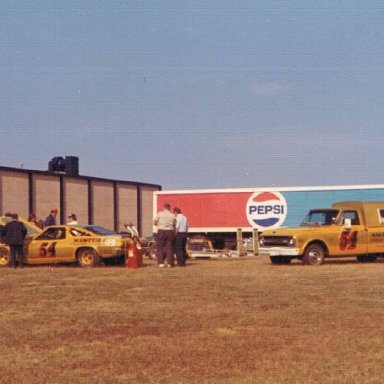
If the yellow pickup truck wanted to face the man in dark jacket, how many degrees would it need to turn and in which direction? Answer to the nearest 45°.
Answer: approximately 45° to its right

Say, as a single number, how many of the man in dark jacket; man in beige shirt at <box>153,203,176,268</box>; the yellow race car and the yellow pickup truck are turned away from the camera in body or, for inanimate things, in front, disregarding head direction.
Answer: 2

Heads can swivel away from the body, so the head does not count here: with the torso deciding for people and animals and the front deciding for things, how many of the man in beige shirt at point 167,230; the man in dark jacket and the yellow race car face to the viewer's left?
1

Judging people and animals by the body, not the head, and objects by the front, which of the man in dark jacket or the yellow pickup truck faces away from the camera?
the man in dark jacket

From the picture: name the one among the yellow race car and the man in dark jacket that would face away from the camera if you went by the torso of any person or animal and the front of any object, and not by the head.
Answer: the man in dark jacket

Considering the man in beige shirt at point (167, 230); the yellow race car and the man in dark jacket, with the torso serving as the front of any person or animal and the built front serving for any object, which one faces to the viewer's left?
the yellow race car

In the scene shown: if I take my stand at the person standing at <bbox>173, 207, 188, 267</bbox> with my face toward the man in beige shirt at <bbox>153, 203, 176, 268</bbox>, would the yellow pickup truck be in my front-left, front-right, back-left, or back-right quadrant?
back-left

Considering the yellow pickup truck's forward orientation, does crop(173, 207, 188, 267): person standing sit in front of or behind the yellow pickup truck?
in front

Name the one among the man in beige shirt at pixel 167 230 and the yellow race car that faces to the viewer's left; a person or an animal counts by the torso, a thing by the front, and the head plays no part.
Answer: the yellow race car

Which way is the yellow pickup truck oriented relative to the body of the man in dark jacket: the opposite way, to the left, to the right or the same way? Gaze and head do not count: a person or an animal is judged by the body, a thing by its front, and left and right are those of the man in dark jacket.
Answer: to the left

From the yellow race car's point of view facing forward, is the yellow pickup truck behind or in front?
behind

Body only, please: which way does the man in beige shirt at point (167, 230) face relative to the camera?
away from the camera
